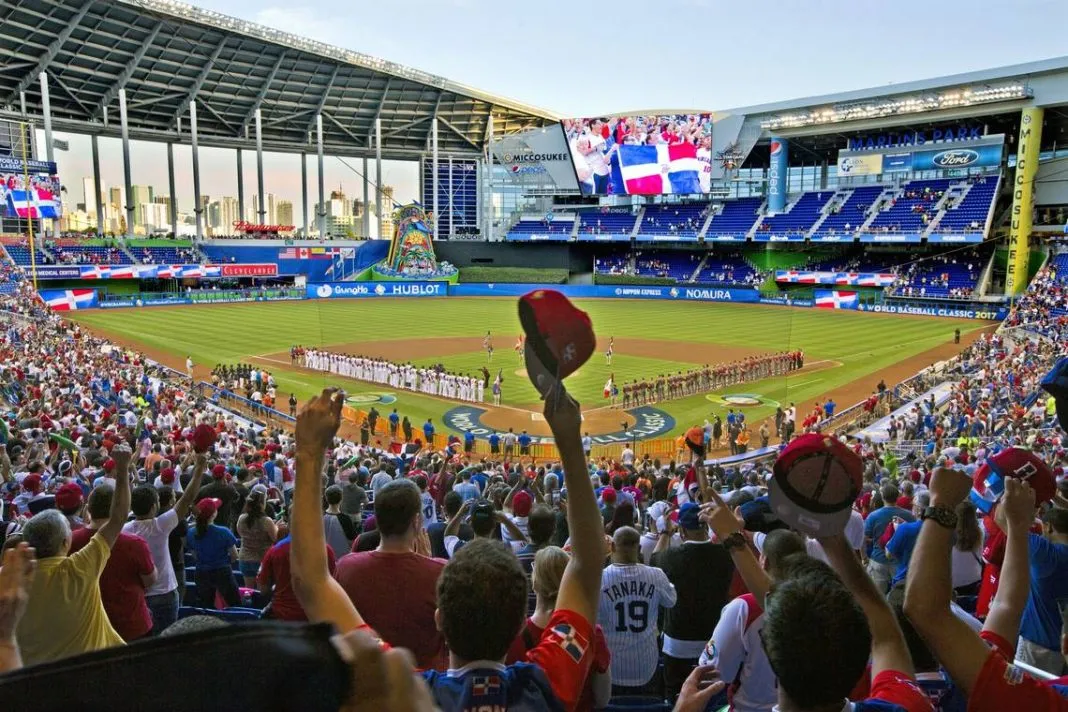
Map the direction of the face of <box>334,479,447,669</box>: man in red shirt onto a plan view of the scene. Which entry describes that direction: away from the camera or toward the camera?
away from the camera

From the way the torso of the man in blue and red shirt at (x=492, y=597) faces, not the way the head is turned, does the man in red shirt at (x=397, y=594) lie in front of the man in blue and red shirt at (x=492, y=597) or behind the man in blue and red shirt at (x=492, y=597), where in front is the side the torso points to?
in front

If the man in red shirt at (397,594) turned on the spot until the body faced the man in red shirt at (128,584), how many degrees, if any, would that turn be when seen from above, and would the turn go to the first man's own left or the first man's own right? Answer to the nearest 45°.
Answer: approximately 45° to the first man's own left

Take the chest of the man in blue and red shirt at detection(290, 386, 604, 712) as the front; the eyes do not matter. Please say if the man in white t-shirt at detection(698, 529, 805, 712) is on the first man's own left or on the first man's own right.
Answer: on the first man's own right

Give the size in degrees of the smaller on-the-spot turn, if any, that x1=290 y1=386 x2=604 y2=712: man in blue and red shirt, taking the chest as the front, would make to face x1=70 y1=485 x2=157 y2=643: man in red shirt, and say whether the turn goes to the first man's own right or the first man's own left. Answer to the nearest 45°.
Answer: approximately 45° to the first man's own left

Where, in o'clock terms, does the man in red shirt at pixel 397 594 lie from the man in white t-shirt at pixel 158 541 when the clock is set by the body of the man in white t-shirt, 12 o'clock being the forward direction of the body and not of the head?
The man in red shirt is roughly at 4 o'clock from the man in white t-shirt.

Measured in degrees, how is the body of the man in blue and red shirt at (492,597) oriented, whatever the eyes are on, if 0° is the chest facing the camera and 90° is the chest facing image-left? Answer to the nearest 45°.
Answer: approximately 180°

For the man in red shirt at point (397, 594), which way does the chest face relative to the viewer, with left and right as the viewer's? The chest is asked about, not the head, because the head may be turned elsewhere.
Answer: facing away from the viewer

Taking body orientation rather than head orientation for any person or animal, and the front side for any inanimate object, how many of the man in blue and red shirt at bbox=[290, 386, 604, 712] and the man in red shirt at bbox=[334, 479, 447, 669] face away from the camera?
2

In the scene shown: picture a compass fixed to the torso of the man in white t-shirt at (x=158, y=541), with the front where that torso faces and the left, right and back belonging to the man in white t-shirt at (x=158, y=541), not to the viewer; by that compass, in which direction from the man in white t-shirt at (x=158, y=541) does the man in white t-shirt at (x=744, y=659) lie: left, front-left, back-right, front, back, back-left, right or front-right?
right

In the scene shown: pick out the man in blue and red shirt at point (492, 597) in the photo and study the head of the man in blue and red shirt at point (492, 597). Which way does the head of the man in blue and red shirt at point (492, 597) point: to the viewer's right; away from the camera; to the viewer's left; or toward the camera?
away from the camera

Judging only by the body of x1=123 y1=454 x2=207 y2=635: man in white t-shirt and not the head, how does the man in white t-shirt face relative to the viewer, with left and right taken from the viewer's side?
facing away from the viewer and to the right of the viewer

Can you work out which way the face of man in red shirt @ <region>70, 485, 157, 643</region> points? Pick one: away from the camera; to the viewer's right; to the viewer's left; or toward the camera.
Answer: away from the camera

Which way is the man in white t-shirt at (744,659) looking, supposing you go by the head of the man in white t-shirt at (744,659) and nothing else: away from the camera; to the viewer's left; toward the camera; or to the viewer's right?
away from the camera
